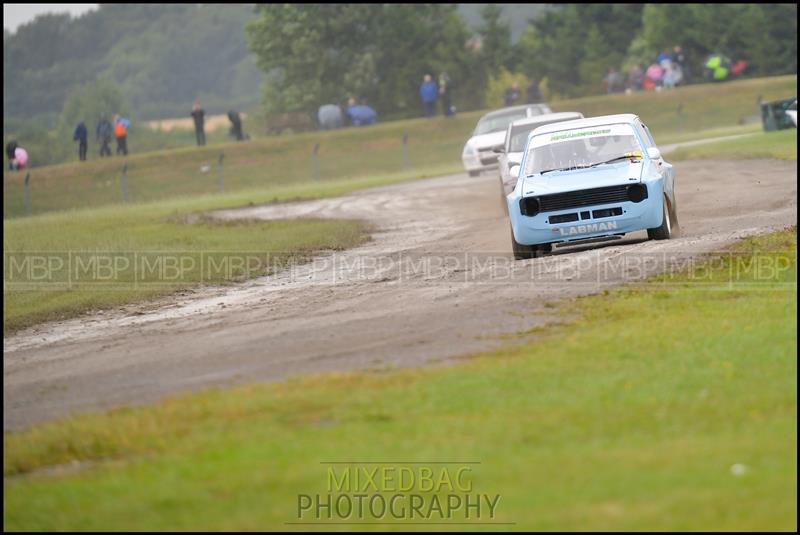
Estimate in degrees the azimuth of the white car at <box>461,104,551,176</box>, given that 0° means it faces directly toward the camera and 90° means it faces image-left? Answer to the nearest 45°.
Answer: approximately 45°

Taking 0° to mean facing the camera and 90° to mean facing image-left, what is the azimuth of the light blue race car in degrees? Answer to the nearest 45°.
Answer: approximately 0°

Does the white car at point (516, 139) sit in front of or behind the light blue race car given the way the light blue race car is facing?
behind

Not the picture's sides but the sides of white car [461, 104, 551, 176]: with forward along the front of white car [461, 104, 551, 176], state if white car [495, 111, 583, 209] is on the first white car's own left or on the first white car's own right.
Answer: on the first white car's own left
